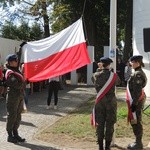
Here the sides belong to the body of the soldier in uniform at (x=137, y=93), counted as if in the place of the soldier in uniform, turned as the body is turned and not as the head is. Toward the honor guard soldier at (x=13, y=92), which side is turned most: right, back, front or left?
front

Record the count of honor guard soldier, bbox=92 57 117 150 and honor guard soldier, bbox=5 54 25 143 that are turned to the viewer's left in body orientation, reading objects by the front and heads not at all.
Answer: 0

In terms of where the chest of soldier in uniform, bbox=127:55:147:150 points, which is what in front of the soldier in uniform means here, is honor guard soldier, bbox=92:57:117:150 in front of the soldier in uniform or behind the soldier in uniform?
in front

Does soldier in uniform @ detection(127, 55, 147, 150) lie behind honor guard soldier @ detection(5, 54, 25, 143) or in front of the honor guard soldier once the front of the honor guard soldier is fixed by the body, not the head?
in front
